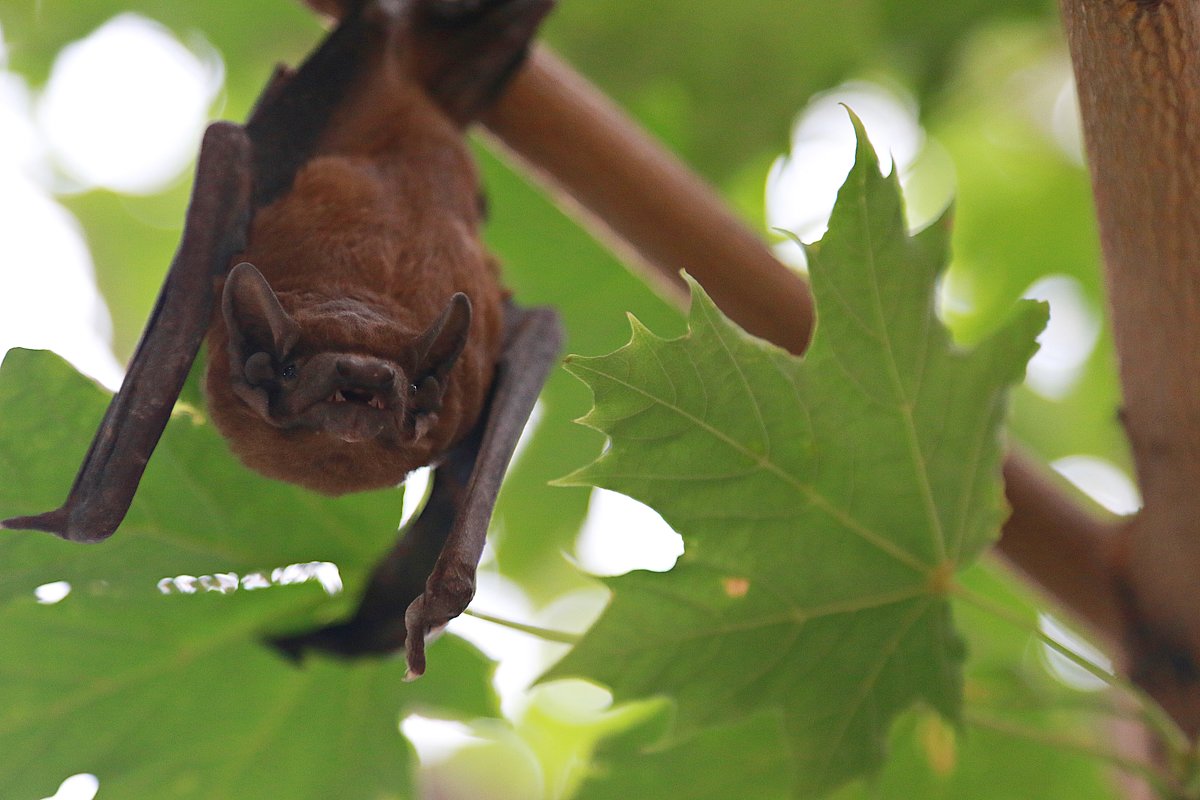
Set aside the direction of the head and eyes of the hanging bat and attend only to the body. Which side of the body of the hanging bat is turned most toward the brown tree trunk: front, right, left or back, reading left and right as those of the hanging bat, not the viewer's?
left

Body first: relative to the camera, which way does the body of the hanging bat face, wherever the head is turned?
toward the camera

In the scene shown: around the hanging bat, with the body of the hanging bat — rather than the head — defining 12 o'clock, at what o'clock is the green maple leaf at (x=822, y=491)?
The green maple leaf is roughly at 9 o'clock from the hanging bat.
